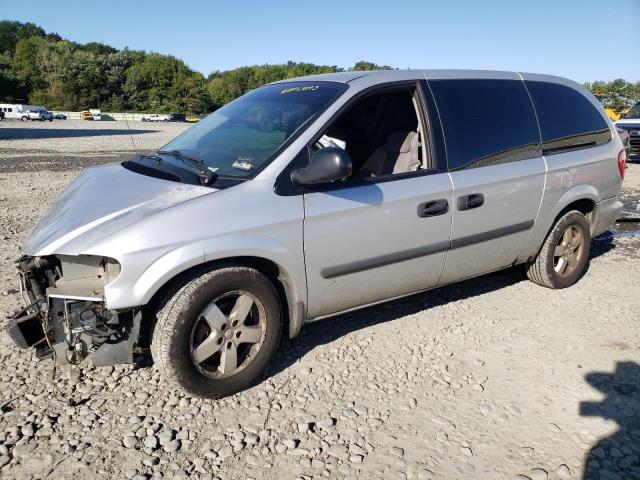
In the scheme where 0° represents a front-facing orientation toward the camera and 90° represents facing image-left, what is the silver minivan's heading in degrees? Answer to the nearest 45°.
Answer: approximately 45°

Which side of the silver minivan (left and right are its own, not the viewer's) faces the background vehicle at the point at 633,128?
back
